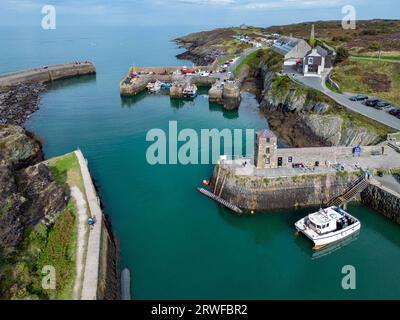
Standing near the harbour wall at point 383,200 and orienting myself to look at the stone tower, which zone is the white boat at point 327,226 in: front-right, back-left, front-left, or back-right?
front-left

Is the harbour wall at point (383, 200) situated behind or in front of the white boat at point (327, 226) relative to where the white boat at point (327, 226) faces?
behind

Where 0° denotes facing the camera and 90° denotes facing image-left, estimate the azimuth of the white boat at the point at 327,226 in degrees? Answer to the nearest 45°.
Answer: approximately 45°

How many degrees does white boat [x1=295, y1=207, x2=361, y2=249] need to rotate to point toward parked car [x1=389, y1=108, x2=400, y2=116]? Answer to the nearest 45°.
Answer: approximately 135° to its right

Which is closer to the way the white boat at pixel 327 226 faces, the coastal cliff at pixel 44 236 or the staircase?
the coastal cliff

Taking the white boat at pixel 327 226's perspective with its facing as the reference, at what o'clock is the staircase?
The staircase is roughly at 5 o'clock from the white boat.

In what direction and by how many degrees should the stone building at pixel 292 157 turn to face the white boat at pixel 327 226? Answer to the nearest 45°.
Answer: approximately 45° to its left

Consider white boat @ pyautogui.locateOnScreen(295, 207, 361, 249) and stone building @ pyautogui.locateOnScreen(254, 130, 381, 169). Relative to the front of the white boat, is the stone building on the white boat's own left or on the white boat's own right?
on the white boat's own right

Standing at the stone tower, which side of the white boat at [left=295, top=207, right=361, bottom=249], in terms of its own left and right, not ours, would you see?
right

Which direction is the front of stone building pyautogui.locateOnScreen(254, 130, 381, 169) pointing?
toward the camera

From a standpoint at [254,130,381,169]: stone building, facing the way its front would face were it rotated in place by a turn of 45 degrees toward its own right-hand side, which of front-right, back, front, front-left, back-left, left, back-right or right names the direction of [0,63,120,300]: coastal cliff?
front

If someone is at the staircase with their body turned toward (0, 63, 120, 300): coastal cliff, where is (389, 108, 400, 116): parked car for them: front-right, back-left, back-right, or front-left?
back-right
